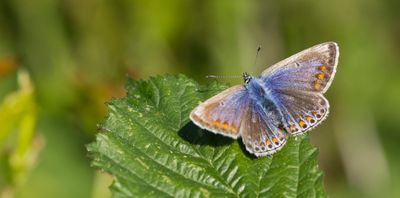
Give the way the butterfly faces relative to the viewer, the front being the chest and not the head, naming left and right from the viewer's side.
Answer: facing away from the viewer and to the left of the viewer
